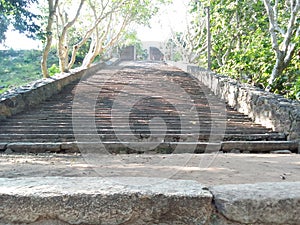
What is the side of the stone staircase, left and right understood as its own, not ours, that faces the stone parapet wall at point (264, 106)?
left

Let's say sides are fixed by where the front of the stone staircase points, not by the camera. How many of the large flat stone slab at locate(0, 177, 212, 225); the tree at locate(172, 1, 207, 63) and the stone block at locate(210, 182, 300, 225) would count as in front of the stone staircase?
2

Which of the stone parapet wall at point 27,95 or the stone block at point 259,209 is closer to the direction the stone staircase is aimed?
the stone block

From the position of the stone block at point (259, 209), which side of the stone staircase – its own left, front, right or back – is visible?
front

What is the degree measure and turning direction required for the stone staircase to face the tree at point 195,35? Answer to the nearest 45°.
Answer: approximately 180°

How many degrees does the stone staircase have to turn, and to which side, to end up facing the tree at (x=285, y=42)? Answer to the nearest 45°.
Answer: approximately 135° to its left

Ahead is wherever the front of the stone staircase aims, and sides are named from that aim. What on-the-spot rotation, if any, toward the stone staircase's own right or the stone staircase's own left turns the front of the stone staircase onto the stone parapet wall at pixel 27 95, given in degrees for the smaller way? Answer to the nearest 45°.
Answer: approximately 135° to the stone staircase's own right

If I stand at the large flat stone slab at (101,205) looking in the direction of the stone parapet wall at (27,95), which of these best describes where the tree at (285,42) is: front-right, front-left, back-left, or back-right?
front-right

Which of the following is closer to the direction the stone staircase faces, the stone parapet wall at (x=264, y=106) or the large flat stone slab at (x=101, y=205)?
the large flat stone slab

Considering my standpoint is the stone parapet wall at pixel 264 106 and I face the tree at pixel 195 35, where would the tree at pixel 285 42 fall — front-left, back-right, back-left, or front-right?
front-right

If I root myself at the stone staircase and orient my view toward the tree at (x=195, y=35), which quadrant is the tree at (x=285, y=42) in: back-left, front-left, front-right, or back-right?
front-right

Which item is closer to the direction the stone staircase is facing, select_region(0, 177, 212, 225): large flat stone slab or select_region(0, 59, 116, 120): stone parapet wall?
the large flat stone slab

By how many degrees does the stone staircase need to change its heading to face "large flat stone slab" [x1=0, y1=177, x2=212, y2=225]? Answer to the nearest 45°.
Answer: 0° — it already faces it

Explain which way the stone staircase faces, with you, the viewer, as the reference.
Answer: facing the viewer
